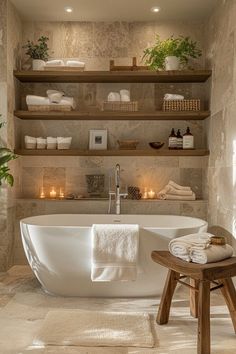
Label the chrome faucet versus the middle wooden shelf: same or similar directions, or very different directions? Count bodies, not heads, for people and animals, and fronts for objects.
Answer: same or similar directions

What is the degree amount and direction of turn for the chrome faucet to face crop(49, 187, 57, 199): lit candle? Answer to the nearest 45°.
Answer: approximately 90° to its right

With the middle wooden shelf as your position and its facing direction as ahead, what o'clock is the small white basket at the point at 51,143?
The small white basket is roughly at 3 o'clock from the middle wooden shelf.

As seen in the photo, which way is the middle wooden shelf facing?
toward the camera

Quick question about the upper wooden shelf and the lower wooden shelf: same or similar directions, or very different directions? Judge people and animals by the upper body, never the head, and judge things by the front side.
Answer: same or similar directions

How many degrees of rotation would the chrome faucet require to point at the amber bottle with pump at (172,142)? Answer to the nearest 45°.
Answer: approximately 90° to its left

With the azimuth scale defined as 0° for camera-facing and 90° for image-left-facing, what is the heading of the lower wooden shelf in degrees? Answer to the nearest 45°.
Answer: approximately 0°

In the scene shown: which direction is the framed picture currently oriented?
toward the camera

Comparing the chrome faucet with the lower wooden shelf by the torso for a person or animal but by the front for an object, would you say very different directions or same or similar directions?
same or similar directions

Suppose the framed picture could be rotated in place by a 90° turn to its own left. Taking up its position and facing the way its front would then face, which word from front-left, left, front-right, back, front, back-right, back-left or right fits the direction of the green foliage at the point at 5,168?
back-right

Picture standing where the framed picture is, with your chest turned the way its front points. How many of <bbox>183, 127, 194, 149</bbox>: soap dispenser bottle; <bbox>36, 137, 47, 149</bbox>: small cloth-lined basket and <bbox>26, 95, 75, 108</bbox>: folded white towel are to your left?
1

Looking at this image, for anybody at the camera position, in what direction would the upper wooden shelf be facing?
facing the viewer
